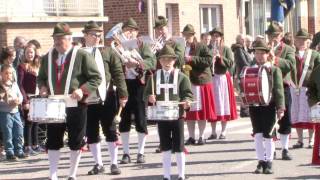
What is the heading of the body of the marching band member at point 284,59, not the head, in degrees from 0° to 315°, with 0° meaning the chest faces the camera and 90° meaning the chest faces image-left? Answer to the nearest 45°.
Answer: approximately 45°

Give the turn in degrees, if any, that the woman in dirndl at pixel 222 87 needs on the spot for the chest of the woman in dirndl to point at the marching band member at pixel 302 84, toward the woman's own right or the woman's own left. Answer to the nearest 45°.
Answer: approximately 90° to the woman's own left

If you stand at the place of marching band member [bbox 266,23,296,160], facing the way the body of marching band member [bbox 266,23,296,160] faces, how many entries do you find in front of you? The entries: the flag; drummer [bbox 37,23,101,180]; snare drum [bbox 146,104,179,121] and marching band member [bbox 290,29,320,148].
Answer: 2

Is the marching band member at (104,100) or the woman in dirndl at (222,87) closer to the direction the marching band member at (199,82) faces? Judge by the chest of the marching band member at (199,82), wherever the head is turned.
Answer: the marching band member

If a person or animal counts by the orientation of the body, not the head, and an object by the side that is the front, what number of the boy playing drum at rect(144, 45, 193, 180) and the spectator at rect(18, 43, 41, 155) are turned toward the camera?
2

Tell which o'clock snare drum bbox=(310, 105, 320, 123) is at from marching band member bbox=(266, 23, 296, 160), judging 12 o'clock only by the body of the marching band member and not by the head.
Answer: The snare drum is roughly at 10 o'clock from the marching band member.

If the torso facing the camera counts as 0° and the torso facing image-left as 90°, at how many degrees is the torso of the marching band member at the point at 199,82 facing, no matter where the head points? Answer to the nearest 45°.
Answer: approximately 45°

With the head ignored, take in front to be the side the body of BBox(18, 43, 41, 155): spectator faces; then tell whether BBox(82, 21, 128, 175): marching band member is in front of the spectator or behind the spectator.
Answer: in front

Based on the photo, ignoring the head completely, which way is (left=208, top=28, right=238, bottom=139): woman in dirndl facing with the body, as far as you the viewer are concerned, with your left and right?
facing the viewer and to the left of the viewer

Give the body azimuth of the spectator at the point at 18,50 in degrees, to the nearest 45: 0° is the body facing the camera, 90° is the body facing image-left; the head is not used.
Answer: approximately 315°
